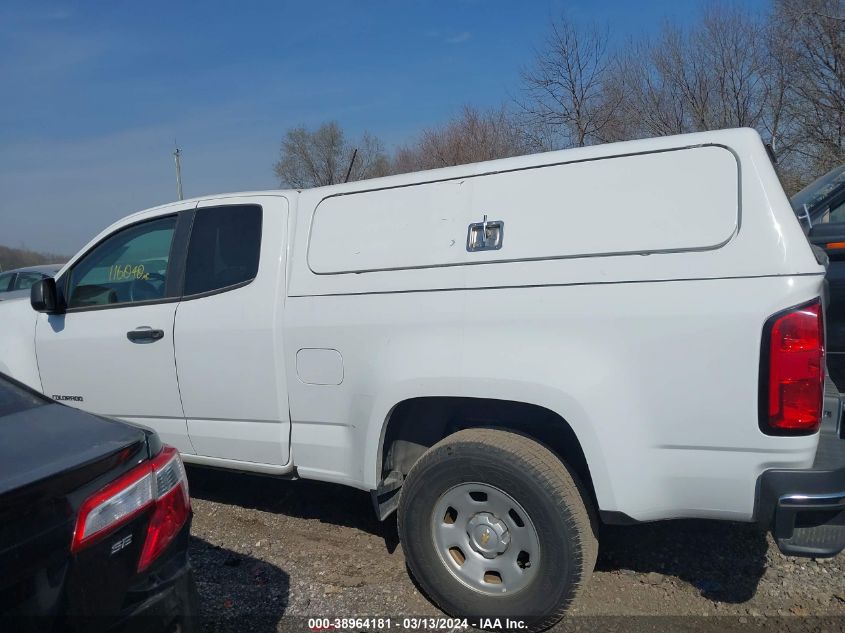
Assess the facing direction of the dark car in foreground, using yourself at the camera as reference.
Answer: facing away from the viewer and to the left of the viewer

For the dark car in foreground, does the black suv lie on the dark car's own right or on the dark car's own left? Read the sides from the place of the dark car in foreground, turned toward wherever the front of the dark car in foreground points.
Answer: on the dark car's own right
